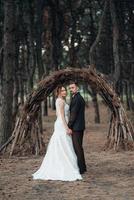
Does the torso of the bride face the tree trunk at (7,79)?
no

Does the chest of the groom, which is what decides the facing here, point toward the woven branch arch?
no

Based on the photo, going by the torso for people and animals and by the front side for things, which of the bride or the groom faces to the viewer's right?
the bride

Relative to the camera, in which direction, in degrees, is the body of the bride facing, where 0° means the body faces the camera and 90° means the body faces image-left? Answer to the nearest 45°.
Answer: approximately 270°

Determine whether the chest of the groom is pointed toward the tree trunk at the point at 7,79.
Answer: no
